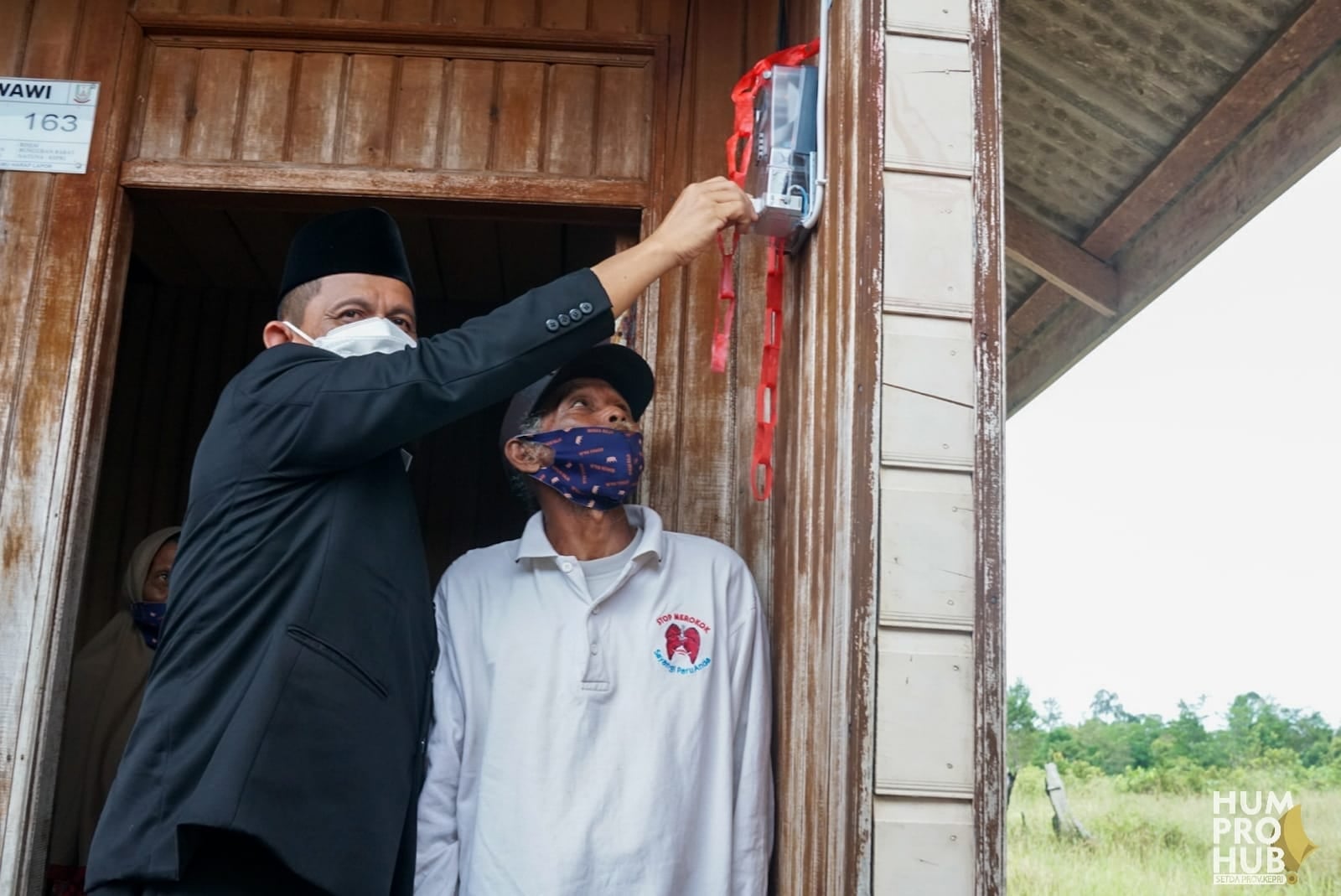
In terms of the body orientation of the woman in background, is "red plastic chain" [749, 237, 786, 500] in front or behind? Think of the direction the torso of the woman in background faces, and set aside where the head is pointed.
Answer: in front

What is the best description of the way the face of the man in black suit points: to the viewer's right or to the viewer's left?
to the viewer's right

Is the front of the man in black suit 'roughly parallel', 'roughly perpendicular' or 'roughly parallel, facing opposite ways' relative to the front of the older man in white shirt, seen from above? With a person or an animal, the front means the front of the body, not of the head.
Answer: roughly perpendicular

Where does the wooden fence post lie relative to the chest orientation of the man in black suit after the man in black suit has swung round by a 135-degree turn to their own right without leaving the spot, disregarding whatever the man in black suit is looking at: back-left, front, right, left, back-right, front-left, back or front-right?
back

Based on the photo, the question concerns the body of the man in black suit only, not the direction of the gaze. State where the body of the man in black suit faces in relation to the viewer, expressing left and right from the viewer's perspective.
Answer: facing to the right of the viewer

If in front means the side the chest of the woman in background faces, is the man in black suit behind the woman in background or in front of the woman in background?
in front

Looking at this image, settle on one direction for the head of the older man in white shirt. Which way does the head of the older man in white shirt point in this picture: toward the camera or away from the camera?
toward the camera

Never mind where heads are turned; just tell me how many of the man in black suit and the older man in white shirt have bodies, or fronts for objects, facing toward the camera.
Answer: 1

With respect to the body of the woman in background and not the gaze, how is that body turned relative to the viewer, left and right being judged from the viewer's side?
facing the viewer and to the right of the viewer

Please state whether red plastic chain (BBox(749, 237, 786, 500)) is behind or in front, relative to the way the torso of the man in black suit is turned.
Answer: in front

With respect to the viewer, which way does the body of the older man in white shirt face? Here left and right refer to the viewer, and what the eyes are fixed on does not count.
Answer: facing the viewer
